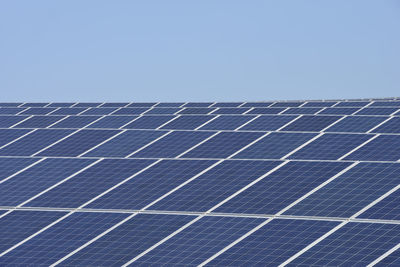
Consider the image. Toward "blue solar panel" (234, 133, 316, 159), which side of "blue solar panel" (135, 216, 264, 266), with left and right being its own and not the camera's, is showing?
back

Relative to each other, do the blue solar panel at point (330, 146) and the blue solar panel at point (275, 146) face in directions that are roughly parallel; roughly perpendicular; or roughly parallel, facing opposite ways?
roughly parallel

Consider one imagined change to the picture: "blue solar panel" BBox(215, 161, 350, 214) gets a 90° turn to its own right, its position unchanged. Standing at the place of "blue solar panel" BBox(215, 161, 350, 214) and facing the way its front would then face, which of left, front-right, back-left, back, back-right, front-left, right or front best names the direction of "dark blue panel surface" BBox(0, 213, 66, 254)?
front-left

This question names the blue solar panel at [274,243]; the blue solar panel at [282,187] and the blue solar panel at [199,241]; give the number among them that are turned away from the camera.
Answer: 0

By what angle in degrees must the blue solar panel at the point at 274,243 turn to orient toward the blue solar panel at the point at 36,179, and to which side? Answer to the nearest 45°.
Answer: approximately 90° to its right

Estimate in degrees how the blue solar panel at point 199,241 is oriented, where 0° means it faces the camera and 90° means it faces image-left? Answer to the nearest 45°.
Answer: approximately 45°

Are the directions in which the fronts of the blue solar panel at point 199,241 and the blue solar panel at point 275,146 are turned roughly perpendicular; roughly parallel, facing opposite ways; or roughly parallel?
roughly parallel

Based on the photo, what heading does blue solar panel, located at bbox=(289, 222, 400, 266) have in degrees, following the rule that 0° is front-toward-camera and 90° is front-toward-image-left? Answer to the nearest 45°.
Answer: approximately 45°

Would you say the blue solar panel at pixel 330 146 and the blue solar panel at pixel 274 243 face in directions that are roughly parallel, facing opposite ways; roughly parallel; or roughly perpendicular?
roughly parallel

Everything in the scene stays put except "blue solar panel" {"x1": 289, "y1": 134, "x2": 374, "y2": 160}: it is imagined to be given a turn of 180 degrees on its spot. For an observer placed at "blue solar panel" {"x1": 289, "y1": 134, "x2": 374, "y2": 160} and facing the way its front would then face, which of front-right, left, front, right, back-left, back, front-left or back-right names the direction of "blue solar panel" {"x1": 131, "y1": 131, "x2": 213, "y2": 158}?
back-left

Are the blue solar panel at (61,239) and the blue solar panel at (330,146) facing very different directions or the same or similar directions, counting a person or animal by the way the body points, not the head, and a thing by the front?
same or similar directions

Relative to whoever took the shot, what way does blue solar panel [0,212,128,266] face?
facing the viewer and to the left of the viewer

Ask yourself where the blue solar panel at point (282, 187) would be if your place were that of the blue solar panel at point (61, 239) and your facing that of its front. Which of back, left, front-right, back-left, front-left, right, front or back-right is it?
back-left

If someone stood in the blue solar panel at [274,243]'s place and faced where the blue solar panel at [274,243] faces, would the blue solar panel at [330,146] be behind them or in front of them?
behind

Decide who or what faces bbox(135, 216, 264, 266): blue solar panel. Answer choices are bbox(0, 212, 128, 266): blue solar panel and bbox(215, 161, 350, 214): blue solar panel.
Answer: bbox(215, 161, 350, 214): blue solar panel

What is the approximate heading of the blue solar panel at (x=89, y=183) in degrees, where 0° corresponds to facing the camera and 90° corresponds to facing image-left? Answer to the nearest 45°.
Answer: approximately 45°
